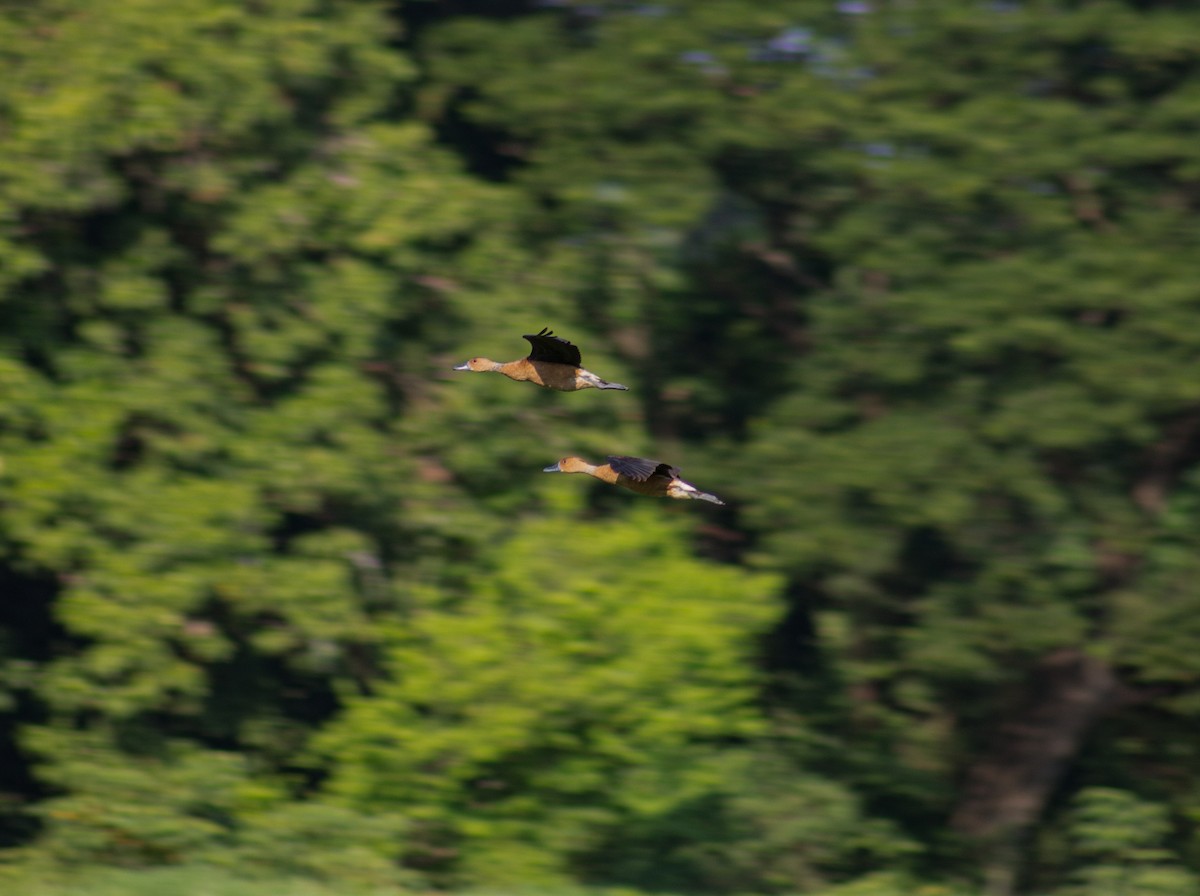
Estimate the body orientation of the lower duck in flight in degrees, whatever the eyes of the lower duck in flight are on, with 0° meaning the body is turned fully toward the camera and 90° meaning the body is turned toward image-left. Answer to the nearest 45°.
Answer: approximately 90°

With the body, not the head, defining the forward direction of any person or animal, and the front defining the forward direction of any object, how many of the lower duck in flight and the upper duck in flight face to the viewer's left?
2

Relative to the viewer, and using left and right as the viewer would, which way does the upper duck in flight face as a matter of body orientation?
facing to the left of the viewer

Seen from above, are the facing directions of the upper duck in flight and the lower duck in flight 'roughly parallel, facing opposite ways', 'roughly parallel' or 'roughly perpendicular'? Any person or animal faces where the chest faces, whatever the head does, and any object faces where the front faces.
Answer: roughly parallel
